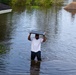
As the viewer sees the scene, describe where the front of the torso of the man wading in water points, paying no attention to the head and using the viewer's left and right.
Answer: facing the viewer

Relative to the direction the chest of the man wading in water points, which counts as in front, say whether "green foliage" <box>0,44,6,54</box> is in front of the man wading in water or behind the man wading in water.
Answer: behind
